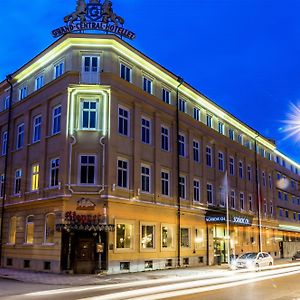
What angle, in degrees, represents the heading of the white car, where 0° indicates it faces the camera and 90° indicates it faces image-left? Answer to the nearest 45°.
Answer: approximately 45°
